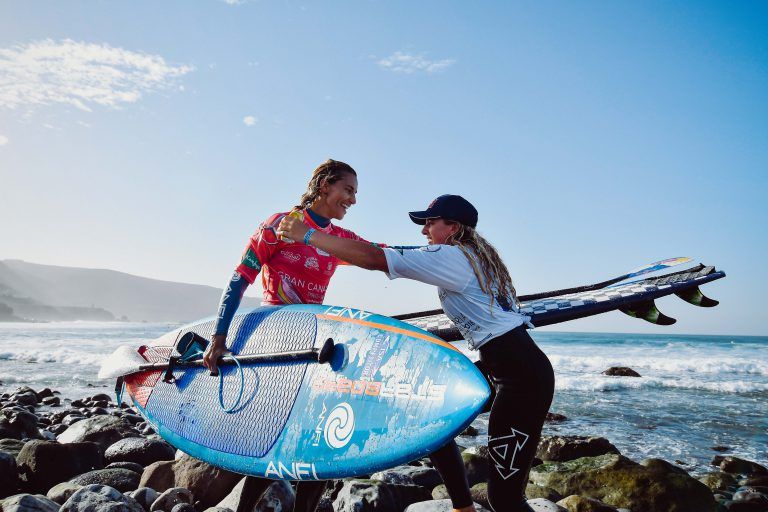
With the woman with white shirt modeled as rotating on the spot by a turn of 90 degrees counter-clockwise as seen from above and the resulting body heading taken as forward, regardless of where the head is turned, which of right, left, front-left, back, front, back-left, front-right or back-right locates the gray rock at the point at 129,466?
back-right

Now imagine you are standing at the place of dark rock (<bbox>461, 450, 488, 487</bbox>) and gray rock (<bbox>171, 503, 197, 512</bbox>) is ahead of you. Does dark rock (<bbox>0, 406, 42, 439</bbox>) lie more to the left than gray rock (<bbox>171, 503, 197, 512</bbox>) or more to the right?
right

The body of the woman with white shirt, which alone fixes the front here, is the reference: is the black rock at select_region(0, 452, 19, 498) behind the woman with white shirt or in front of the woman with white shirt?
in front

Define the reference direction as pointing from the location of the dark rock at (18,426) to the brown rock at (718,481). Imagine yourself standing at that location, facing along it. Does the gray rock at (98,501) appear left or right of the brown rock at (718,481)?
right

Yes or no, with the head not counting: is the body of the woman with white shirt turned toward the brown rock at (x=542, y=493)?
no

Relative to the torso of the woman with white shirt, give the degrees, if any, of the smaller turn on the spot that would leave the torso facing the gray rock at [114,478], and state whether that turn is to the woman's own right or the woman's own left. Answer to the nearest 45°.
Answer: approximately 45° to the woman's own right

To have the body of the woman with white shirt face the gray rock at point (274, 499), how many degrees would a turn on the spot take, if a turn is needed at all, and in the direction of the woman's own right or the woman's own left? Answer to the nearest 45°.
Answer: approximately 45° to the woman's own right

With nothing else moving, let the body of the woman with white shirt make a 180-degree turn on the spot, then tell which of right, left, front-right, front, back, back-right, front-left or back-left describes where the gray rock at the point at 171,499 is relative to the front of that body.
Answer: back-left

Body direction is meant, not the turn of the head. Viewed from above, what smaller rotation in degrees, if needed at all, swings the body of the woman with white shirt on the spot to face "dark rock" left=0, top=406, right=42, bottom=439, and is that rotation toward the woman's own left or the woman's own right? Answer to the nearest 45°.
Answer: approximately 45° to the woman's own right

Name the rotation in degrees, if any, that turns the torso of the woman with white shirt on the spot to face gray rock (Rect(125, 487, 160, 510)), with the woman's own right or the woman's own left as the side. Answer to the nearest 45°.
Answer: approximately 45° to the woman's own right

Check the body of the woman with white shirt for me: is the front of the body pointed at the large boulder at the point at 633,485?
no

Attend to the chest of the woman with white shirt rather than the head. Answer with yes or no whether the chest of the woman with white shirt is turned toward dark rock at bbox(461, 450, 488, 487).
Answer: no

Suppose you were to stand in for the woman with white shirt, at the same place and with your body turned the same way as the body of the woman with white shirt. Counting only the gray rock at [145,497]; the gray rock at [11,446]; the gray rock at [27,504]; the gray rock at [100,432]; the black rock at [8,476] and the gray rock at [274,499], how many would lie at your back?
0

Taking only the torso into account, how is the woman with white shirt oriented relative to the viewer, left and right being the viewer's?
facing to the left of the viewer

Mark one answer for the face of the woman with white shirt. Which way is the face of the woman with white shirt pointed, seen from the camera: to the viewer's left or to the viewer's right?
to the viewer's left

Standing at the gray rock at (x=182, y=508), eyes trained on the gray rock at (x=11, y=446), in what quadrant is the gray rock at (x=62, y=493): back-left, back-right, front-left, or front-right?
front-left

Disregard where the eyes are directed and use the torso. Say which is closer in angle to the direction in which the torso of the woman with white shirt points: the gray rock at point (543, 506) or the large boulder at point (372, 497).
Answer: the large boulder
